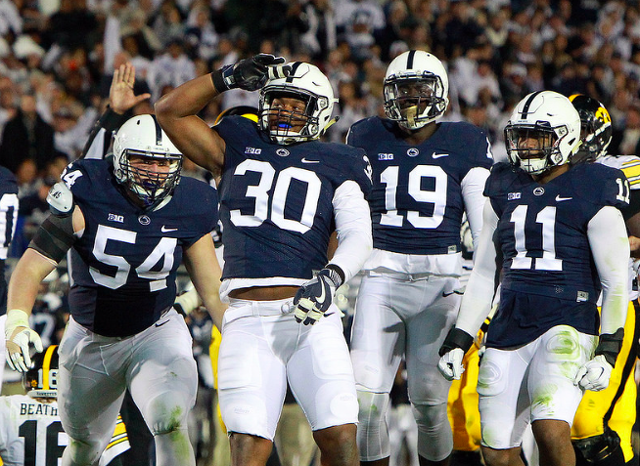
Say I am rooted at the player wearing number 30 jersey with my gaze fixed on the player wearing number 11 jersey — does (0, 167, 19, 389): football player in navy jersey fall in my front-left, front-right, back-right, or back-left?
back-left

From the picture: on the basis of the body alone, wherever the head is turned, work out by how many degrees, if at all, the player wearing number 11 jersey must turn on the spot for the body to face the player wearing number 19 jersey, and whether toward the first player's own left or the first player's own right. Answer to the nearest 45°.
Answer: approximately 135° to the first player's own right

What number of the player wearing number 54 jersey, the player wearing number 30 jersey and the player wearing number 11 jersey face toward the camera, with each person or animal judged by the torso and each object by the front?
3

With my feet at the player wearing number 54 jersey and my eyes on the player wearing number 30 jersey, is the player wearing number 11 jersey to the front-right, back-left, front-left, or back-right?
front-left

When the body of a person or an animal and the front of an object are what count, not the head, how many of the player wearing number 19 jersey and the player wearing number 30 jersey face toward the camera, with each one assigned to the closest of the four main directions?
2

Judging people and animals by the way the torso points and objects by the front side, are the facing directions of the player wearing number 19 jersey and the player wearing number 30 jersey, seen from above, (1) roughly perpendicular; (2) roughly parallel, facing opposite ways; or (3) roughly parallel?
roughly parallel

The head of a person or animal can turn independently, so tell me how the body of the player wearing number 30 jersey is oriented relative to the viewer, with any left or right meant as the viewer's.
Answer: facing the viewer

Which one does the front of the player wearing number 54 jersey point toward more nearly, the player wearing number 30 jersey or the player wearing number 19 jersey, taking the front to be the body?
the player wearing number 30 jersey

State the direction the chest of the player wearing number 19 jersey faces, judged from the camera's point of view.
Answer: toward the camera

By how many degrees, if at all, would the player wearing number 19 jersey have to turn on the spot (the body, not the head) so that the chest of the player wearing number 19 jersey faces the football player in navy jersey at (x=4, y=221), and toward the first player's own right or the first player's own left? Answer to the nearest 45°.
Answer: approximately 90° to the first player's own right

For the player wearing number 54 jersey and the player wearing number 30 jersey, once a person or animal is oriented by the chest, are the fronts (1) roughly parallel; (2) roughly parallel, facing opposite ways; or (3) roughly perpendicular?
roughly parallel

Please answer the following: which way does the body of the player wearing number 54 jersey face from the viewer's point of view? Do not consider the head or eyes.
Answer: toward the camera

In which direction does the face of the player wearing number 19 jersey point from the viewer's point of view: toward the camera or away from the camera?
toward the camera

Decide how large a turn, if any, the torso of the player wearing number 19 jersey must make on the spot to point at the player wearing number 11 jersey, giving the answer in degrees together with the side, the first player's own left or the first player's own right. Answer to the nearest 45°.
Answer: approximately 45° to the first player's own left

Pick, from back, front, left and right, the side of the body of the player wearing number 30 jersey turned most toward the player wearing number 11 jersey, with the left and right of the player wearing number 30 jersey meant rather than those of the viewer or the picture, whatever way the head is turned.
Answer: left

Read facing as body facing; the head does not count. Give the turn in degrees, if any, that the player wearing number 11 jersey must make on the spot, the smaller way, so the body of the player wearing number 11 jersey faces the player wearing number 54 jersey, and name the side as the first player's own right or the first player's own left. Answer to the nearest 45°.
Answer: approximately 90° to the first player's own right
